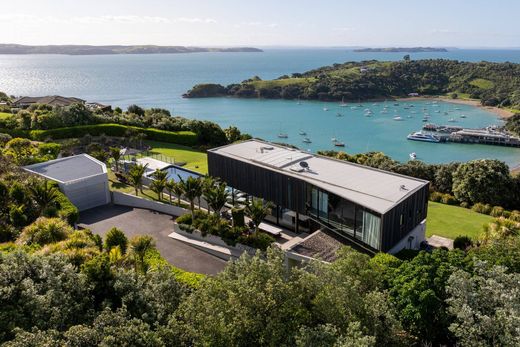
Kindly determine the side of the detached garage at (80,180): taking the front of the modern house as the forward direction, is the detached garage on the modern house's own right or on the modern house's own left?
on the modern house's own right

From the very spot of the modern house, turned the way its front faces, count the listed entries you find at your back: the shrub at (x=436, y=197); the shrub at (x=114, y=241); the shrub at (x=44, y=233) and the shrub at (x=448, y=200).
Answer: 2

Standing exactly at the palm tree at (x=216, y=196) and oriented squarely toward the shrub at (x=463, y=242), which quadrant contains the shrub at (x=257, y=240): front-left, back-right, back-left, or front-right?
front-right

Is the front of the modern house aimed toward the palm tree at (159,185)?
no

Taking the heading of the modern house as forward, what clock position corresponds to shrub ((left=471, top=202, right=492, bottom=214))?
The shrub is roughly at 8 o'clock from the modern house.

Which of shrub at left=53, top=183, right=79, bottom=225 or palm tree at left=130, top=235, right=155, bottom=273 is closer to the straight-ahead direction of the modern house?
the palm tree

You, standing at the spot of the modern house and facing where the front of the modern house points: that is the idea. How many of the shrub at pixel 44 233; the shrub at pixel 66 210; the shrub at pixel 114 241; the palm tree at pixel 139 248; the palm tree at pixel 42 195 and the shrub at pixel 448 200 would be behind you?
1

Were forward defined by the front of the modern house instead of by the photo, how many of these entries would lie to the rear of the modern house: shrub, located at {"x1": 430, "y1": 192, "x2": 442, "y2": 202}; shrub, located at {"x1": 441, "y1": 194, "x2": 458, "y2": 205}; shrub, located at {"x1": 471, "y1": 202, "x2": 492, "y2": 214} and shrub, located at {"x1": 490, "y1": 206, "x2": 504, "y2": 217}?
4

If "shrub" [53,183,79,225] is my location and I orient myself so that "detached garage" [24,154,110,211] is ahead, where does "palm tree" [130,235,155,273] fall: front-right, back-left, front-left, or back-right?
back-right

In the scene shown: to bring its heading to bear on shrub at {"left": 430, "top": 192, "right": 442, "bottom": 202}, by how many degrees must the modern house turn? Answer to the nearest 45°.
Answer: approximately 180°

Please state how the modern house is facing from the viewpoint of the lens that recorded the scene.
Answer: facing the viewer and to the left of the viewer

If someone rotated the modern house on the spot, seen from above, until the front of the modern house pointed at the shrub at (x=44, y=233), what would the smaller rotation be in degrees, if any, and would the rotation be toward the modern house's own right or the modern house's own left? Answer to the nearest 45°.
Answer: approximately 45° to the modern house's own right

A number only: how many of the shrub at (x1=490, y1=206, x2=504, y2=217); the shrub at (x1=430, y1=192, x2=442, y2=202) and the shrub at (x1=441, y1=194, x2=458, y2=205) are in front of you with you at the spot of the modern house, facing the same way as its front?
0

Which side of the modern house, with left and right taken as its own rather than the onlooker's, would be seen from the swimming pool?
right

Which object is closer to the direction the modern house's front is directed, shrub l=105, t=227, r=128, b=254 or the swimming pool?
the shrub

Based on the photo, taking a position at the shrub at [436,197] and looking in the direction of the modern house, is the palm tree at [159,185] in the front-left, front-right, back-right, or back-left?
front-right

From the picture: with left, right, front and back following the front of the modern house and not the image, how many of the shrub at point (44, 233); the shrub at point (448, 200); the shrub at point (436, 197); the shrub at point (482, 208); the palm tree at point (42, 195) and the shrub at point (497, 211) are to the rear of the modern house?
4

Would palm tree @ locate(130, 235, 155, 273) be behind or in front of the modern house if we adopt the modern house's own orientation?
in front

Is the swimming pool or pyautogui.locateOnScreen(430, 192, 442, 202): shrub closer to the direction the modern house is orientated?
the swimming pool
